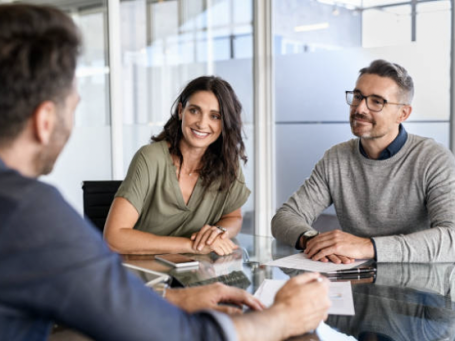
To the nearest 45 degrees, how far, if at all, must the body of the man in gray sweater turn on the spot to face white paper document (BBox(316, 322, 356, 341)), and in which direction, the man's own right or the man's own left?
approximately 45° to the man's own left

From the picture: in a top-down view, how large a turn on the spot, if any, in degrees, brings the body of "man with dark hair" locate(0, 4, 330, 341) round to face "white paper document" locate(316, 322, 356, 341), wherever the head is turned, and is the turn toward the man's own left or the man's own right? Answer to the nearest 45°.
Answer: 0° — they already face it

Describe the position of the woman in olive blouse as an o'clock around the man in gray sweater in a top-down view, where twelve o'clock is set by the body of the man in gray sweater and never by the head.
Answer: The woman in olive blouse is roughly at 1 o'clock from the man in gray sweater.

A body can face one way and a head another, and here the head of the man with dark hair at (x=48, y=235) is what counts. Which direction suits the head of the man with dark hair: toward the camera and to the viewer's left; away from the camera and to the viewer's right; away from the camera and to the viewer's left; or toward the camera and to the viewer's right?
away from the camera and to the viewer's right

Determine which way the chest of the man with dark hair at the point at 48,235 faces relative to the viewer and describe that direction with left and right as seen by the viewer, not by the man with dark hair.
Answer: facing away from the viewer and to the right of the viewer

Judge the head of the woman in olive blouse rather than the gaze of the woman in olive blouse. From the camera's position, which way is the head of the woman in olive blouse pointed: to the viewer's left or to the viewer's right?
to the viewer's left

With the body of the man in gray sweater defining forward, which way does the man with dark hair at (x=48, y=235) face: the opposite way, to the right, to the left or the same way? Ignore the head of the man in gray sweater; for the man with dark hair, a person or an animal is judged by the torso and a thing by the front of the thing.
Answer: the opposite way
